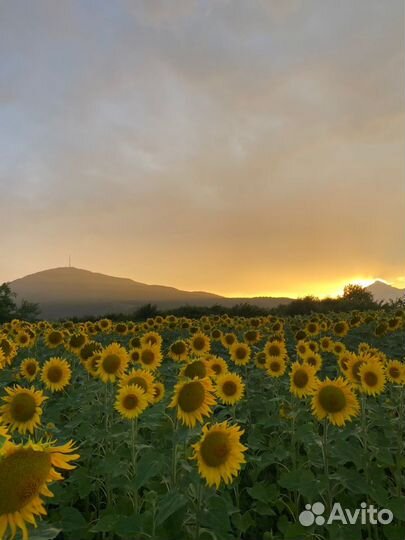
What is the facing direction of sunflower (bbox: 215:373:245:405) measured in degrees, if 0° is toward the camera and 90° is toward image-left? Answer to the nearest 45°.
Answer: approximately 0°

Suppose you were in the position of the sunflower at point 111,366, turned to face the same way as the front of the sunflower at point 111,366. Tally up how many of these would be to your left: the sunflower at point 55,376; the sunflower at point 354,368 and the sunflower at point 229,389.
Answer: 2

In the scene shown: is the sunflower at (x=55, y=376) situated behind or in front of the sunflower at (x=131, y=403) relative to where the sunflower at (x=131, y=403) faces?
behind

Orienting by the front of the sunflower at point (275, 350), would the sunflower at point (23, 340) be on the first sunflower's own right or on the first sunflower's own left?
on the first sunflower's own right

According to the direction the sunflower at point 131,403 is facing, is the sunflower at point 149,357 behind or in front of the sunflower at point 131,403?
behind

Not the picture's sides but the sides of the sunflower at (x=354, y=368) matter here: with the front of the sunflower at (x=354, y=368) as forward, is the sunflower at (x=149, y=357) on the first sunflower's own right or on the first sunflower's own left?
on the first sunflower's own right

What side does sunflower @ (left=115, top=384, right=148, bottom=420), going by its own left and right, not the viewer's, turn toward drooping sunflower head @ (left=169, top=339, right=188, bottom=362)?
back

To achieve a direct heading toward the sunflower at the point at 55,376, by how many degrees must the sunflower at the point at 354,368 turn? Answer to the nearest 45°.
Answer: approximately 90° to its right
